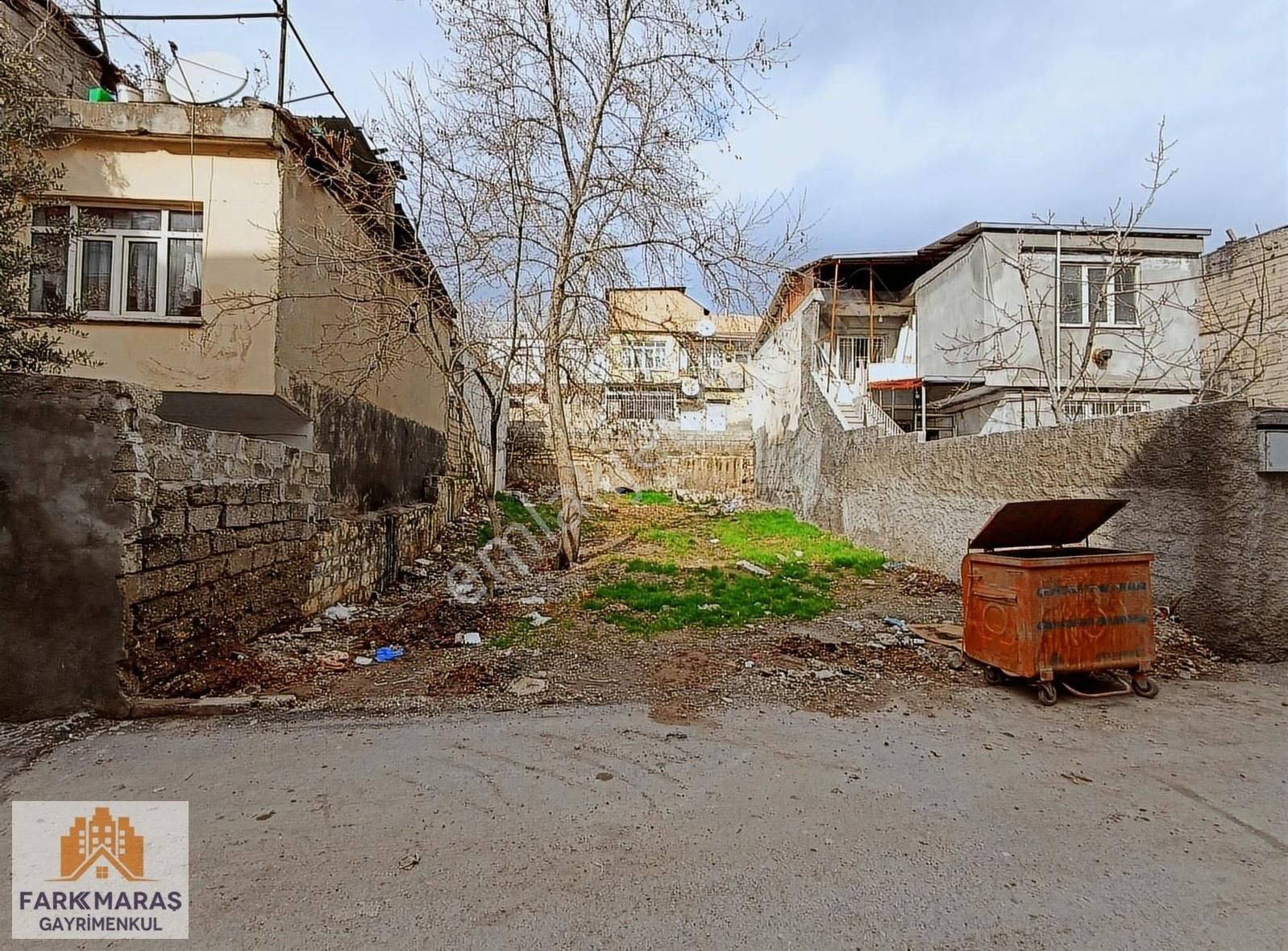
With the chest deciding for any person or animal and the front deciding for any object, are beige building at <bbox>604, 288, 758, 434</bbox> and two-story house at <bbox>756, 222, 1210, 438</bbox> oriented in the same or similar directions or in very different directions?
same or similar directions

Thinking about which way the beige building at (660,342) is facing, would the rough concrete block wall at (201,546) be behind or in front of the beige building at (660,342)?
in front

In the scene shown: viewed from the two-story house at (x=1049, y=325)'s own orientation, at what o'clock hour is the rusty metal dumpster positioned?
The rusty metal dumpster is roughly at 12 o'clock from the two-story house.

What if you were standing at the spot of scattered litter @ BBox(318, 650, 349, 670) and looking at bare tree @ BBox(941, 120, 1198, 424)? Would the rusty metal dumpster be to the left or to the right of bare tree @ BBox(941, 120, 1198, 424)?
right

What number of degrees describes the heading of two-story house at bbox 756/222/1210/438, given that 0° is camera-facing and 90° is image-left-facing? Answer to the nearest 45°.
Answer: approximately 0°

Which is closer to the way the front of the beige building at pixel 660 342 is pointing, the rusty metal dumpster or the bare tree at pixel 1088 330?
the rusty metal dumpster

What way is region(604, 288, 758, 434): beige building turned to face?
toward the camera

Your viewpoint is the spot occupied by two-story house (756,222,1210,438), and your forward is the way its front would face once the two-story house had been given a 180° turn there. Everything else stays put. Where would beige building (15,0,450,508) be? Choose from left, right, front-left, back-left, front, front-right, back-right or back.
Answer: back-left

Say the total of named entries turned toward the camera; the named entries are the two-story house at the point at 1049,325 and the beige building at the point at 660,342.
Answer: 2

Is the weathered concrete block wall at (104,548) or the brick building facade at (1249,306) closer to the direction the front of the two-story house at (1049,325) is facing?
the weathered concrete block wall

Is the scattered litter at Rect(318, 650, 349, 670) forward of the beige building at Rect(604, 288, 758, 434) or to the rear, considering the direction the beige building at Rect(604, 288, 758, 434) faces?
forward
